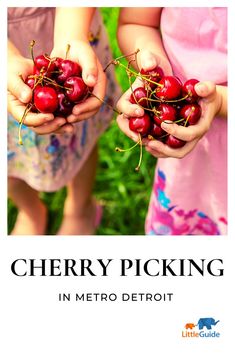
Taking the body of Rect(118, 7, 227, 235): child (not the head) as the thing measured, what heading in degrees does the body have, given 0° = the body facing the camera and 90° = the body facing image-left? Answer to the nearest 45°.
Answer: approximately 45°

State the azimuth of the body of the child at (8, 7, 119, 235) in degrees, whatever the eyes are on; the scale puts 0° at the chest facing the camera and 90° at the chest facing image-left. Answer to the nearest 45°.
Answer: approximately 0°
